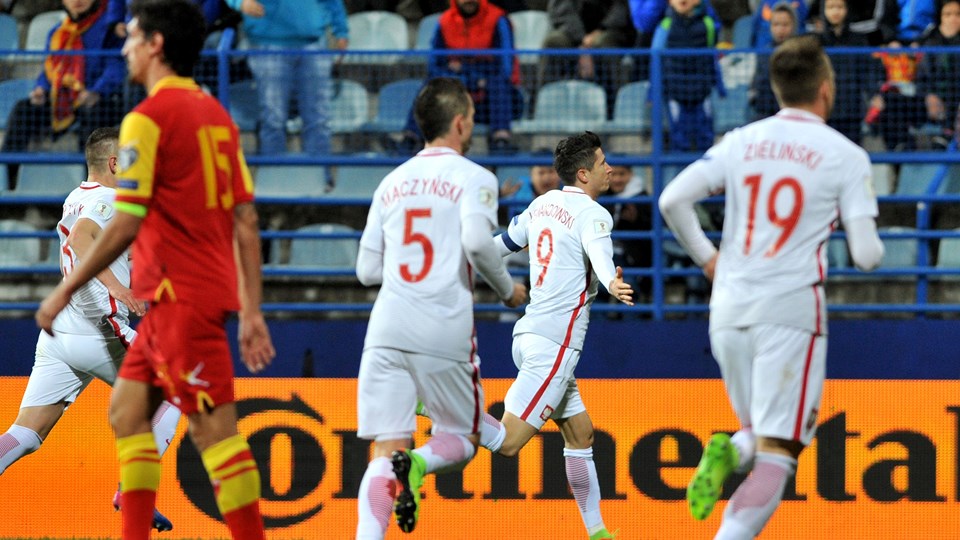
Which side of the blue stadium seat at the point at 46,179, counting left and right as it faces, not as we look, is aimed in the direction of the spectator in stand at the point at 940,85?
left

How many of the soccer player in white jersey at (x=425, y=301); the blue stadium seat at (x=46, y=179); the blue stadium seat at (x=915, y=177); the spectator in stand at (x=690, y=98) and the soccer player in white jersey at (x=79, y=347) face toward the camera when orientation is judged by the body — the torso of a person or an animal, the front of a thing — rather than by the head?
3

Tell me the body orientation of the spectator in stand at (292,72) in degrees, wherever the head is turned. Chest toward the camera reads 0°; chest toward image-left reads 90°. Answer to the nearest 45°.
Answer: approximately 0°

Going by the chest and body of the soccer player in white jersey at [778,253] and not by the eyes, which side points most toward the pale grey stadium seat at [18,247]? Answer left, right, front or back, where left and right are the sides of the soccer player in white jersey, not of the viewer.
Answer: left

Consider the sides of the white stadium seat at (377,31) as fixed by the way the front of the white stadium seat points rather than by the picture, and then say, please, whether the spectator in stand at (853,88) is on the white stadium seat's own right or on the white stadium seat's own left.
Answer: on the white stadium seat's own left

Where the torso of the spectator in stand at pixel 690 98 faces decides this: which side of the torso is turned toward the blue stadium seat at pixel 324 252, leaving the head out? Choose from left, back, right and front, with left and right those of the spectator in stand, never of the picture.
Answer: right

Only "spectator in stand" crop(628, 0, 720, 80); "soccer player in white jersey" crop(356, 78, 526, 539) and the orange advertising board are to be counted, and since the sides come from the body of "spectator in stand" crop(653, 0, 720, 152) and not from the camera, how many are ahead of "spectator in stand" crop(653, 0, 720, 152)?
2
